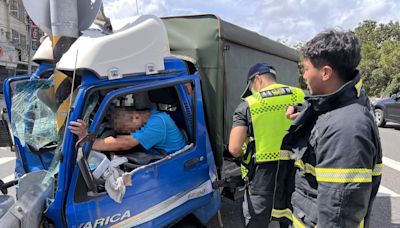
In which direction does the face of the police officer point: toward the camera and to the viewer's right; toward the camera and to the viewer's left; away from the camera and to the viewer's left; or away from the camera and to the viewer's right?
away from the camera and to the viewer's left

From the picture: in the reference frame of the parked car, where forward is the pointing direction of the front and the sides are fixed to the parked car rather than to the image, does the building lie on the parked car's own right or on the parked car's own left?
on the parked car's own right

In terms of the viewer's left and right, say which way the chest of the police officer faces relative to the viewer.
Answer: facing away from the viewer and to the left of the viewer

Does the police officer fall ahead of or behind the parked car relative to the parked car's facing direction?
ahead

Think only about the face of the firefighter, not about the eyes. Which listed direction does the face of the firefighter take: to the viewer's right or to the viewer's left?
to the viewer's left

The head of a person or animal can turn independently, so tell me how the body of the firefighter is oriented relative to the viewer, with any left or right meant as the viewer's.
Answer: facing to the left of the viewer

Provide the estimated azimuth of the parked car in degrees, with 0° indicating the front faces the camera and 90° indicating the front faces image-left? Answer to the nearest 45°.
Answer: approximately 45°

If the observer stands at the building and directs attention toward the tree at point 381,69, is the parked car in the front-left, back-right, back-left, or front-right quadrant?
front-right

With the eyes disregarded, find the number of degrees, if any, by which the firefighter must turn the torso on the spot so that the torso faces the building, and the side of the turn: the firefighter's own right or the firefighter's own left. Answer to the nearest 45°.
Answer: approximately 45° to the firefighter's own right

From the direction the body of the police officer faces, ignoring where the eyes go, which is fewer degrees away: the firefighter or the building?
the building

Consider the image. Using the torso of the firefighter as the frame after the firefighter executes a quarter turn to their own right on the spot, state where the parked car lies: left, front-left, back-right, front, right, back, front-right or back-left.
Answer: front

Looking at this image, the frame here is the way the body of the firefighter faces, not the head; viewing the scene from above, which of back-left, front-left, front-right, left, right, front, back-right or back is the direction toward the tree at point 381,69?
right

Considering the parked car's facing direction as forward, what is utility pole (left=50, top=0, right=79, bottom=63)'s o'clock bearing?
The utility pole is roughly at 11 o'clock from the parked car.

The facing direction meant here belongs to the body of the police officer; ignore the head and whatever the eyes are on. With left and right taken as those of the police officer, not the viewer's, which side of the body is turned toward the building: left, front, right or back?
front

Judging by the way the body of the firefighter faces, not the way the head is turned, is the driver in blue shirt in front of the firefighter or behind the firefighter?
in front

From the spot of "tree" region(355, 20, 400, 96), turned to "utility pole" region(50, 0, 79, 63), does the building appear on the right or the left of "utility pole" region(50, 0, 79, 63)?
right

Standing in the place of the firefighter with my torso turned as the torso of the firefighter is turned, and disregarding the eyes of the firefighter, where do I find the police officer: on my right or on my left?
on my right
